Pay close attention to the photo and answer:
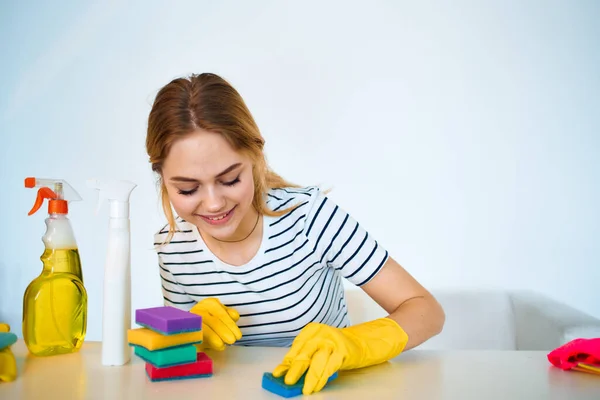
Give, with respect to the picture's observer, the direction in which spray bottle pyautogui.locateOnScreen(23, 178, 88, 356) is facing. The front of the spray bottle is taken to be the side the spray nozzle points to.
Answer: facing to the left of the viewer

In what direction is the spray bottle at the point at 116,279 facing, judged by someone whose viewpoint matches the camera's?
facing to the left of the viewer

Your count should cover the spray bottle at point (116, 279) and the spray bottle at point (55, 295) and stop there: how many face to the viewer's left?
2
